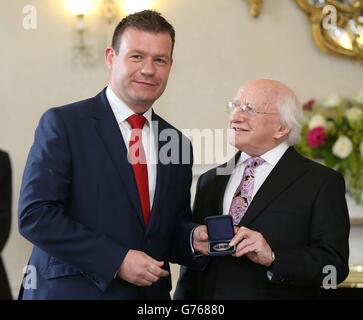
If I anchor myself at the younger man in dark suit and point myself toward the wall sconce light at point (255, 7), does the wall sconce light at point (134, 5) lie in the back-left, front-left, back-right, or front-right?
front-left

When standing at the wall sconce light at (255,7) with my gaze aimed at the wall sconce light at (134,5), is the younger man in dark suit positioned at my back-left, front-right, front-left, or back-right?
front-left

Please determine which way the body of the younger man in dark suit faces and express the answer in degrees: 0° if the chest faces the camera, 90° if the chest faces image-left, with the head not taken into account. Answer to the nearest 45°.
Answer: approximately 315°

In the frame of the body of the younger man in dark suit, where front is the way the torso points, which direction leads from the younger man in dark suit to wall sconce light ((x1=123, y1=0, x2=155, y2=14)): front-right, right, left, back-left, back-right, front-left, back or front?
back-left

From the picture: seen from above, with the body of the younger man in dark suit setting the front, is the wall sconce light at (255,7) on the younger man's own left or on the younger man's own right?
on the younger man's own left

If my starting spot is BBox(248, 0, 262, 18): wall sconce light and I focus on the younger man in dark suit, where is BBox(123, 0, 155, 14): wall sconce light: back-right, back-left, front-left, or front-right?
front-right
